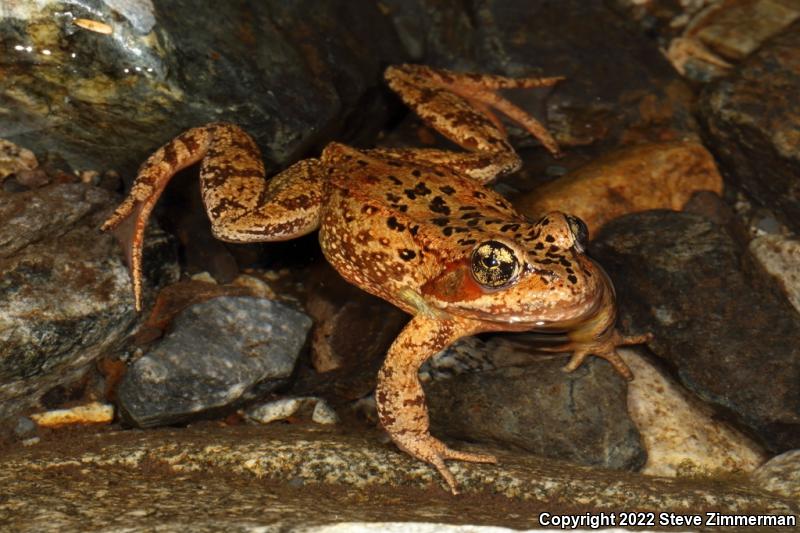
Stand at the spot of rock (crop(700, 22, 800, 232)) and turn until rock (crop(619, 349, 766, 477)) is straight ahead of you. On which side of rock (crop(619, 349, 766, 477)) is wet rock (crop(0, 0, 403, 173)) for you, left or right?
right

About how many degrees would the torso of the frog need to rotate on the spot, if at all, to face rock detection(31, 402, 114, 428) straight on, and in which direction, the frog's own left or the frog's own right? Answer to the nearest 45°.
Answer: approximately 135° to the frog's own right

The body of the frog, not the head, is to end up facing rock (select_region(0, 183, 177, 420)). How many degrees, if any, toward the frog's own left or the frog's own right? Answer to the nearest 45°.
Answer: approximately 135° to the frog's own right

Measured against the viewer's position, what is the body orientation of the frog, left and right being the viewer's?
facing the viewer and to the right of the viewer

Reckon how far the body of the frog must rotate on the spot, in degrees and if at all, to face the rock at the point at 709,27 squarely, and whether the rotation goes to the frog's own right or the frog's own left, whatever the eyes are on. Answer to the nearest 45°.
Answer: approximately 90° to the frog's own left

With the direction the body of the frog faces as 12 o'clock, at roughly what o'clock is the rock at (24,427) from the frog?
The rock is roughly at 4 o'clock from the frog.

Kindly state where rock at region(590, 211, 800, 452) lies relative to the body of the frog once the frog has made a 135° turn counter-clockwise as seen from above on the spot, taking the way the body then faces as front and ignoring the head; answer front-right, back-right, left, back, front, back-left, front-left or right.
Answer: right
